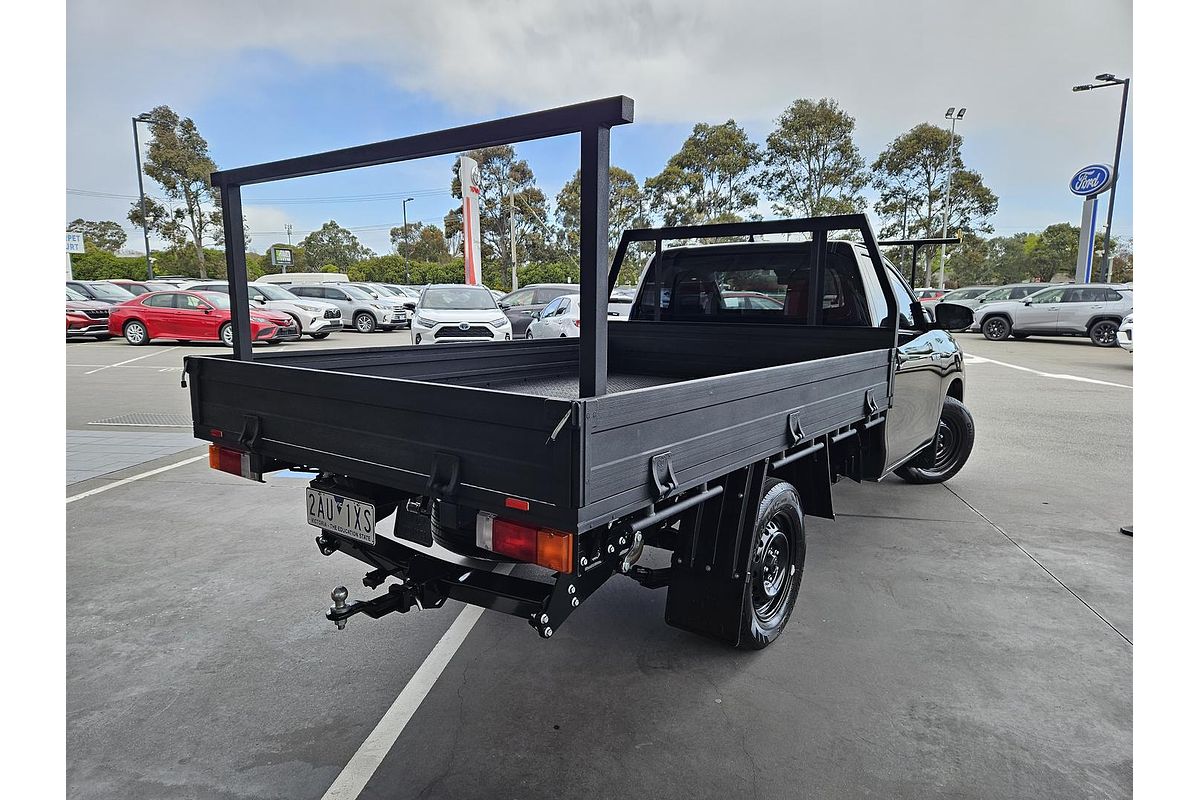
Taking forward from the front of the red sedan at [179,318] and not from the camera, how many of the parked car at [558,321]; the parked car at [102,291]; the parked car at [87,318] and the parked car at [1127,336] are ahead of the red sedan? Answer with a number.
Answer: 2

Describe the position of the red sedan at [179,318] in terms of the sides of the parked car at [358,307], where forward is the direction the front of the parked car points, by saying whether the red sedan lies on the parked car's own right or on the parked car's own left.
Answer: on the parked car's own right

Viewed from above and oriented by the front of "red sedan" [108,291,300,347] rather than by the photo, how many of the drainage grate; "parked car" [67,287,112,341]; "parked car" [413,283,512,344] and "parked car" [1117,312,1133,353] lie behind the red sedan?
1

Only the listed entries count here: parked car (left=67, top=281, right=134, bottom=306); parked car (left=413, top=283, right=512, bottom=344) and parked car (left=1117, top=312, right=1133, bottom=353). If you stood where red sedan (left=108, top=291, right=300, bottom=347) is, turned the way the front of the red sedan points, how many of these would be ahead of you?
2

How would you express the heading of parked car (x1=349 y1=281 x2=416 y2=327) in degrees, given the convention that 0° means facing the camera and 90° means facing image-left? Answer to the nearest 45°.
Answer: approximately 315°

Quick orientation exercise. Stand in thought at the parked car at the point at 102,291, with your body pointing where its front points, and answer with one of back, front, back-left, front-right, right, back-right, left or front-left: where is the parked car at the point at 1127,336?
front

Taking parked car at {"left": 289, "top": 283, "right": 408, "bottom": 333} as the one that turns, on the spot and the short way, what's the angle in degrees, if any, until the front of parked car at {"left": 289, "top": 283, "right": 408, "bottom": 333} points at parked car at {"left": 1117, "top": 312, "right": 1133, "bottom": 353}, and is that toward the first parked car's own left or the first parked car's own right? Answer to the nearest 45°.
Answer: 0° — it already faces it

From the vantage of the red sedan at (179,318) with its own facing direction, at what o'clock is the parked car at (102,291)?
The parked car is roughly at 7 o'clock from the red sedan.

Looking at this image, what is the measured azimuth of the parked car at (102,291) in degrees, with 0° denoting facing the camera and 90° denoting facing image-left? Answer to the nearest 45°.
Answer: approximately 315°

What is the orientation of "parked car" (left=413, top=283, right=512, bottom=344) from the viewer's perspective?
toward the camera

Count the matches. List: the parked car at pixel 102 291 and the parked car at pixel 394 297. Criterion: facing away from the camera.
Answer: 0

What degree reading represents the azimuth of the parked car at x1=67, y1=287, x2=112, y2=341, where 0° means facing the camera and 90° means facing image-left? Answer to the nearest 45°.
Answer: approximately 315°

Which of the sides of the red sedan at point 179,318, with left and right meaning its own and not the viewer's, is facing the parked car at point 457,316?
front
